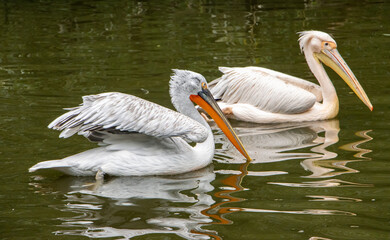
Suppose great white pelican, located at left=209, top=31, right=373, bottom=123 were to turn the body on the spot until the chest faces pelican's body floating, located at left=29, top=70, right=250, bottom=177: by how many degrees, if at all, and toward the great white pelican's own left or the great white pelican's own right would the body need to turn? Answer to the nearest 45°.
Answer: approximately 135° to the great white pelican's own right

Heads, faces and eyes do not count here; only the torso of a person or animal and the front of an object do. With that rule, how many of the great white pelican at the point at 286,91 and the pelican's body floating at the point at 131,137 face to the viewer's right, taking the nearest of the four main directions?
2

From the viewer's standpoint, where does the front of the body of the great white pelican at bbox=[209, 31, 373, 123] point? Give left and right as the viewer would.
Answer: facing to the right of the viewer

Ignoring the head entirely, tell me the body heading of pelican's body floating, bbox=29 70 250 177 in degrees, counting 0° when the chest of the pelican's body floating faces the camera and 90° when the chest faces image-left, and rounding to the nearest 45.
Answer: approximately 270°

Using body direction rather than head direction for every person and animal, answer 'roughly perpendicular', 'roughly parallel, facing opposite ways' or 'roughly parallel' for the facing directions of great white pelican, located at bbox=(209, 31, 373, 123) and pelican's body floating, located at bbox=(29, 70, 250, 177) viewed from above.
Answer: roughly parallel

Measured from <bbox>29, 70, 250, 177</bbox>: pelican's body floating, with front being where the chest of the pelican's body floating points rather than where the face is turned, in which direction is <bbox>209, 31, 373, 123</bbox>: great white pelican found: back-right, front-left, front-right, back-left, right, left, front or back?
front-left
